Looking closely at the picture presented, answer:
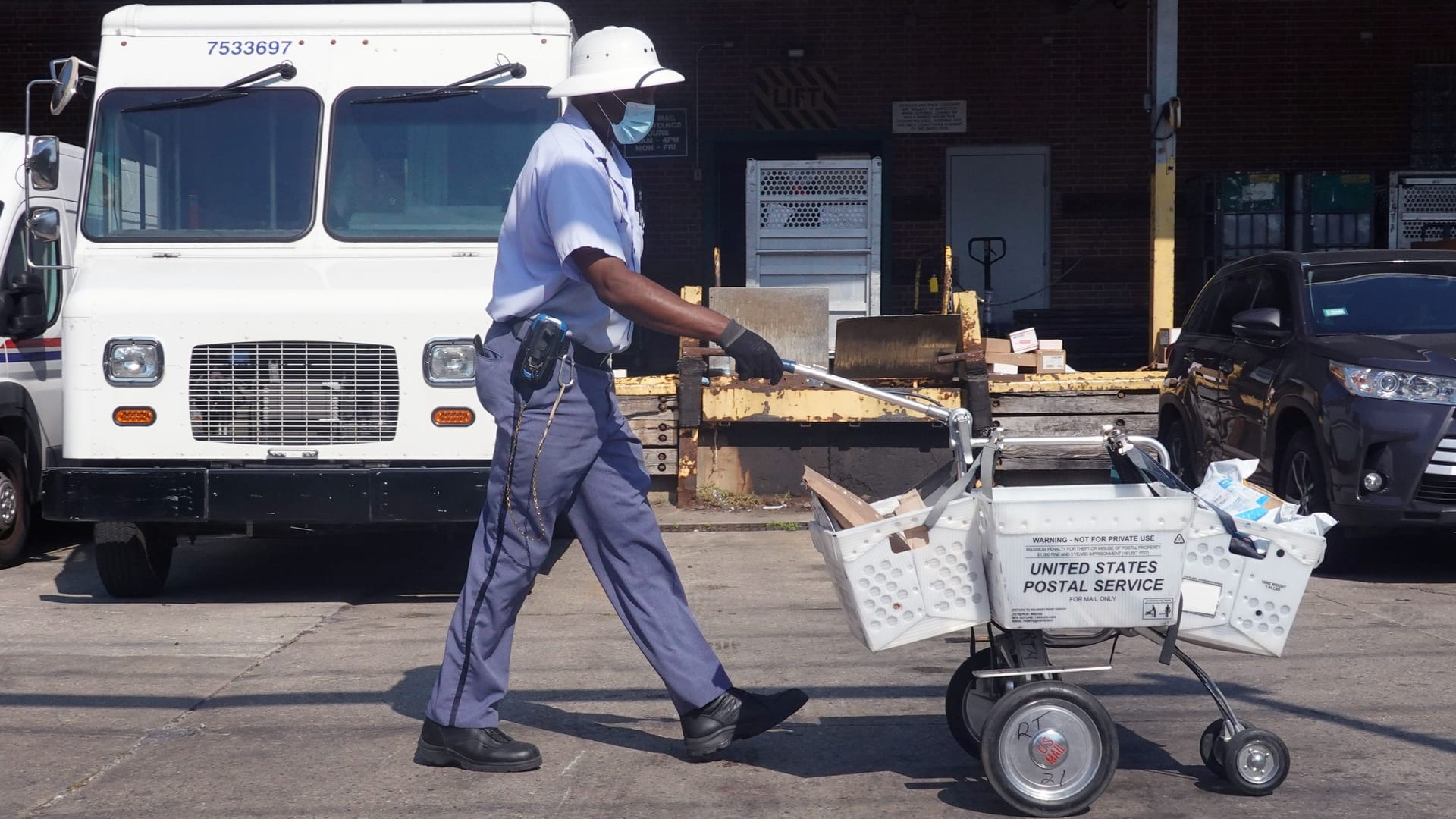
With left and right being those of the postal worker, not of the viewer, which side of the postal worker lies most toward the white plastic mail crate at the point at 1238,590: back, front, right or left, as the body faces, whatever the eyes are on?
front

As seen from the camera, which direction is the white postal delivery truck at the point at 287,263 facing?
toward the camera

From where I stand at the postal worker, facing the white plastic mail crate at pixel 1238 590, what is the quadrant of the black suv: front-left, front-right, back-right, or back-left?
front-left

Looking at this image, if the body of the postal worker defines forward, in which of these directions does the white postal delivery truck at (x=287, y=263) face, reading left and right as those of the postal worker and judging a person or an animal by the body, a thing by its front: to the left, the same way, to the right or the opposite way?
to the right

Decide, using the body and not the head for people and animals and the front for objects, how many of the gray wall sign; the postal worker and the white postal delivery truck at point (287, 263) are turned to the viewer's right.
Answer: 1

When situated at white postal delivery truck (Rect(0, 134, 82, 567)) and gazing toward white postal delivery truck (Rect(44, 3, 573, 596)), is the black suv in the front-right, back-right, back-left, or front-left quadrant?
front-left

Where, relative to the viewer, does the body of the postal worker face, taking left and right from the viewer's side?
facing to the right of the viewer

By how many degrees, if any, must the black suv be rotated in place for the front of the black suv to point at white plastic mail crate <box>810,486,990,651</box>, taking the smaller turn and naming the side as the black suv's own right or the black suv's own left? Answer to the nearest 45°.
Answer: approximately 45° to the black suv's own right

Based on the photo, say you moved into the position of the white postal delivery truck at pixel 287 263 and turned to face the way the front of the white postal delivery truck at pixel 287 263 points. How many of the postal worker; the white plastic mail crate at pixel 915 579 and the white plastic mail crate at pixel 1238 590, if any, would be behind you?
0

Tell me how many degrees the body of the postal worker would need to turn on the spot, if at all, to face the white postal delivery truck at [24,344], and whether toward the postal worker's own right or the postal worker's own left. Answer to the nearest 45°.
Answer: approximately 135° to the postal worker's own left

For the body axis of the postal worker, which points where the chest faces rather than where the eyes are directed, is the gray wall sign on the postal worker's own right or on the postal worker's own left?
on the postal worker's own left

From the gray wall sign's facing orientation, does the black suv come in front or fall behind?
in front

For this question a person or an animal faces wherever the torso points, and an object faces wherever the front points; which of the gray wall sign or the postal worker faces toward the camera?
the gray wall sign

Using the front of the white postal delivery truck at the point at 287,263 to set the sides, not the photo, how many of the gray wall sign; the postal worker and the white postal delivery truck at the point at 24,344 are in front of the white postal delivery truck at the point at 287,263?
1

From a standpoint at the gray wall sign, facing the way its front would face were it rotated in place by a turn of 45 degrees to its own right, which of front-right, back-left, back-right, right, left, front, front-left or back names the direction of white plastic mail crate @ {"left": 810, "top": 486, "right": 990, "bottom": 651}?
front-left

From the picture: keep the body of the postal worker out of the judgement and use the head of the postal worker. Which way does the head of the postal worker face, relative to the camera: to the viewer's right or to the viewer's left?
to the viewer's right

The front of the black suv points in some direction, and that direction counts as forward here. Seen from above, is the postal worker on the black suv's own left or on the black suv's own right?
on the black suv's own right

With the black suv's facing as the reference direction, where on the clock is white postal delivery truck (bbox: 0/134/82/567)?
The white postal delivery truck is roughly at 4 o'clock from the black suv.

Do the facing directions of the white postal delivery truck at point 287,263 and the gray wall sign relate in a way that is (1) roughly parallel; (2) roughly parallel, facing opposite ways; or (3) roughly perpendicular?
roughly parallel
